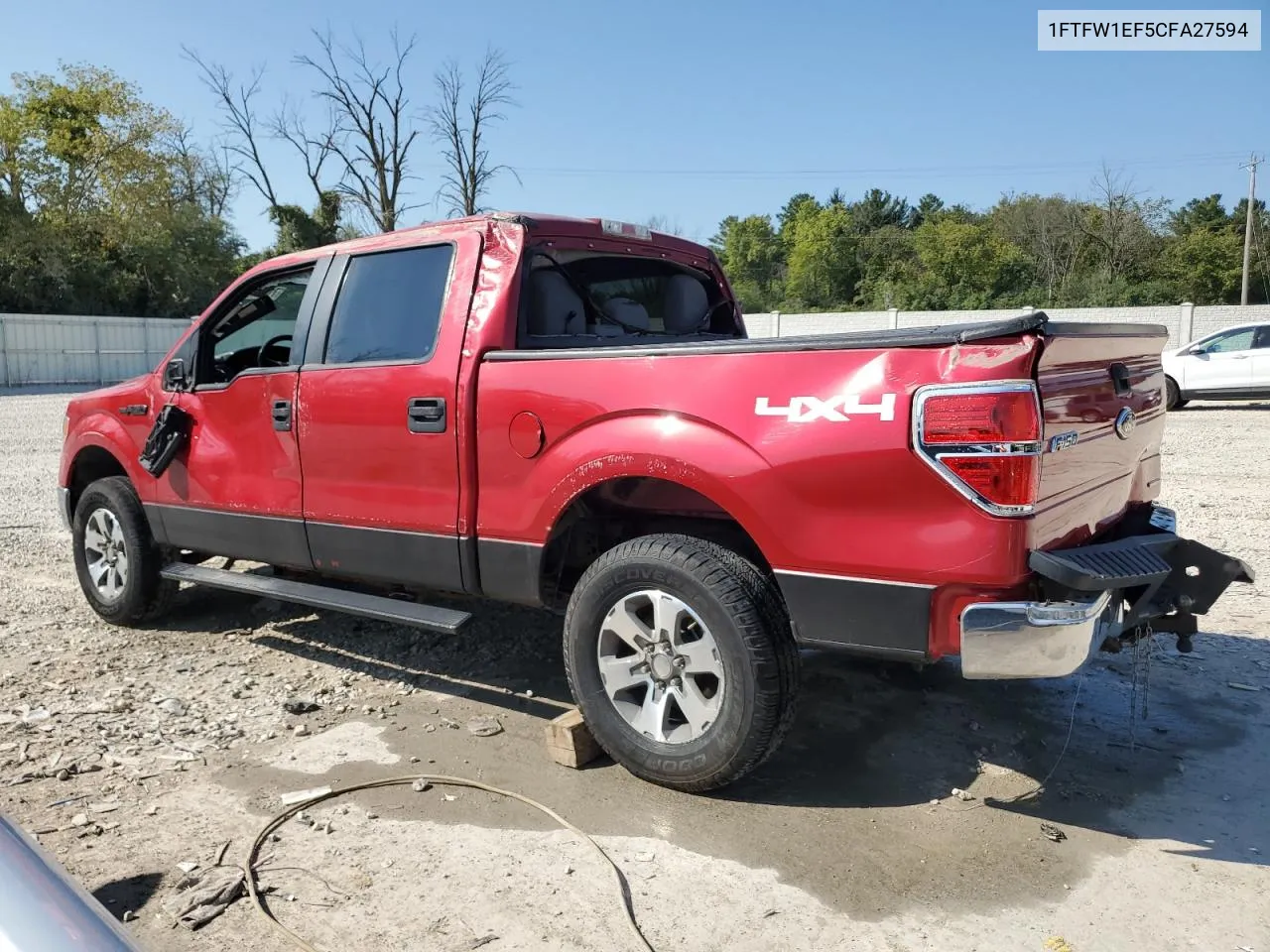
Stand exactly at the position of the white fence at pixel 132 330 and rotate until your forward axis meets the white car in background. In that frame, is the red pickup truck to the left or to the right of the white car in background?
right

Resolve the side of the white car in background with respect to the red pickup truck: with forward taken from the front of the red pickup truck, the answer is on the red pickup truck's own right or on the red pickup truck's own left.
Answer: on the red pickup truck's own right

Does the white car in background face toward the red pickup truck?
no

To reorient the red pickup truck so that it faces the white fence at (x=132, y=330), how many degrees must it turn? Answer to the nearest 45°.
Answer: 0° — it already faces it

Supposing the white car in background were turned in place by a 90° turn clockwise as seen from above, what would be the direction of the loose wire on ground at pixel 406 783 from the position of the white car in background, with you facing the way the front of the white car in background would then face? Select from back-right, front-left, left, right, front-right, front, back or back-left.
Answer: back

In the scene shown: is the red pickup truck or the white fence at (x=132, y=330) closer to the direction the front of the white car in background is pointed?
the white fence

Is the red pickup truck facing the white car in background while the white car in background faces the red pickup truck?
no

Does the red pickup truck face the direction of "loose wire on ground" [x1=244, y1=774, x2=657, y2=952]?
no

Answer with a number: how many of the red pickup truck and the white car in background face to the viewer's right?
0

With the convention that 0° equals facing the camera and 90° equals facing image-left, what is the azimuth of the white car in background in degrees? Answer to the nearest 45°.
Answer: approximately 90°

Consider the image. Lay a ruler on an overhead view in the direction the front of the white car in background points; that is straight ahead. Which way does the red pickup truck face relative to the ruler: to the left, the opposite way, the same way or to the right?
the same way

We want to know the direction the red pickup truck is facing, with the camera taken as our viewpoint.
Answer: facing away from the viewer and to the left of the viewer

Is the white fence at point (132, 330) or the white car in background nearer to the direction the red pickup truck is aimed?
the white fence
